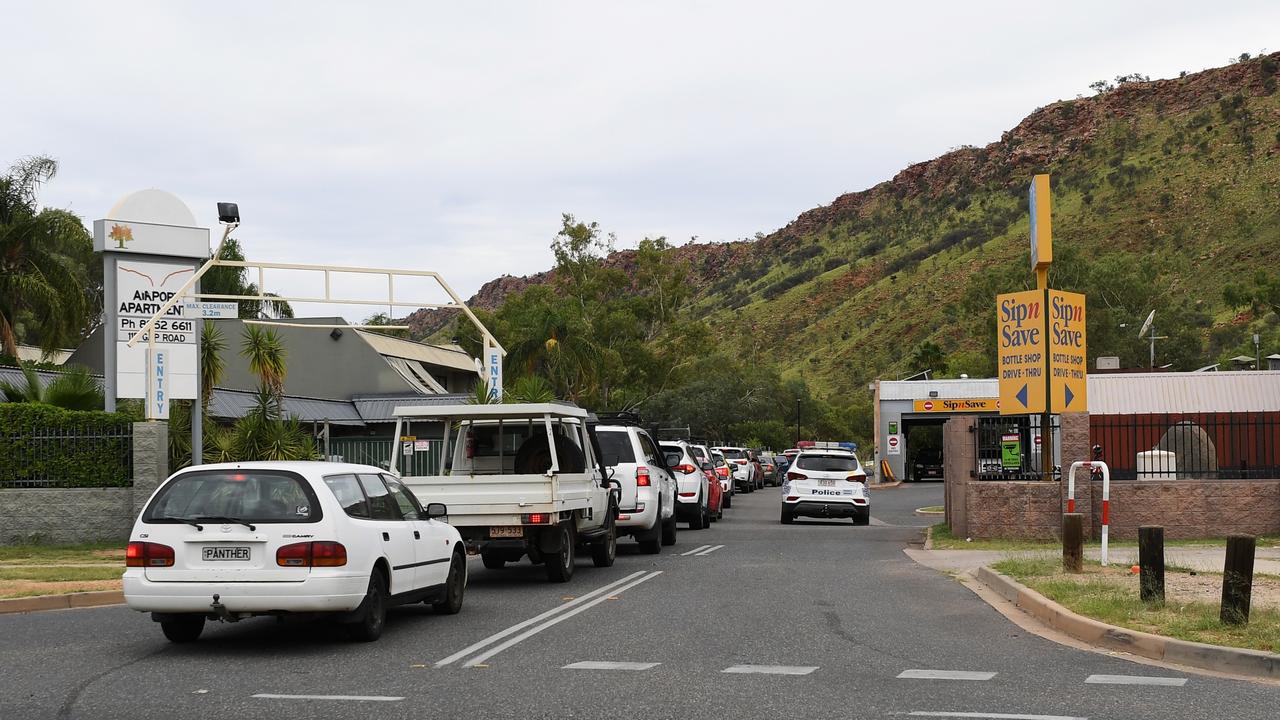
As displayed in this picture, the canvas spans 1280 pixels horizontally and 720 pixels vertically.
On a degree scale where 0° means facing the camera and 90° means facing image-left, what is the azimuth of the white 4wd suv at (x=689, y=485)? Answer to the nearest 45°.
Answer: approximately 180°

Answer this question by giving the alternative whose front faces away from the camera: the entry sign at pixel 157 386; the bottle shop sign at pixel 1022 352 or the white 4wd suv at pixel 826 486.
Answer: the white 4wd suv

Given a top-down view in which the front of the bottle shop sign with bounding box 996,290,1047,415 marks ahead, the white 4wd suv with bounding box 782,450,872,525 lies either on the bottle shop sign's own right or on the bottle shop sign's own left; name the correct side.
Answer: on the bottle shop sign's own right

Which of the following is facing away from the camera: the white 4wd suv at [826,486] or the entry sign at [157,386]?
the white 4wd suv

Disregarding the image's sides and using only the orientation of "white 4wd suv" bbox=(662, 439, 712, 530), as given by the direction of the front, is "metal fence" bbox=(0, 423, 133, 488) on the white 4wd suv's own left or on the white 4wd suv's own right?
on the white 4wd suv's own left

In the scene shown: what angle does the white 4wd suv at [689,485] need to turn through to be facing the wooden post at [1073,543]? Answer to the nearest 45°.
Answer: approximately 180°

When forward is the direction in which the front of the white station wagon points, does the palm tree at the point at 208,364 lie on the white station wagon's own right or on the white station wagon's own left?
on the white station wagon's own left

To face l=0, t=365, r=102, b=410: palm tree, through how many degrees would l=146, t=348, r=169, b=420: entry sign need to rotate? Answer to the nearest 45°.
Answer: approximately 135° to its right

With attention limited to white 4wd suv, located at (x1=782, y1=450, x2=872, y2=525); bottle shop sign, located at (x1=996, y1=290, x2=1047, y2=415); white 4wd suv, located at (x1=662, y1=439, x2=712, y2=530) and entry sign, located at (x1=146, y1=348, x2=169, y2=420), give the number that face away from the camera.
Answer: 2

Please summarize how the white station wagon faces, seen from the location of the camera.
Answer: facing away from the viewer and to the right of the viewer

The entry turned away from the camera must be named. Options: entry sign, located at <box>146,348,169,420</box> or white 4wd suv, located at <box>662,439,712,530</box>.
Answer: the white 4wd suv

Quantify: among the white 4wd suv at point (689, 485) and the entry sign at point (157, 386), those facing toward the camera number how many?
1

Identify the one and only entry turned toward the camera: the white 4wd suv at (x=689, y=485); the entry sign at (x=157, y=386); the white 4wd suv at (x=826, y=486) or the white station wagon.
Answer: the entry sign

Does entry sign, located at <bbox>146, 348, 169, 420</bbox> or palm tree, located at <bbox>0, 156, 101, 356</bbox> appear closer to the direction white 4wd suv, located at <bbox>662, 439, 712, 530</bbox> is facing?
the palm tree

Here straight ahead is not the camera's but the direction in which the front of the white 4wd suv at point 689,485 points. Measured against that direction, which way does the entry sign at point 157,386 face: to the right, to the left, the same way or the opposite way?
the opposite way
